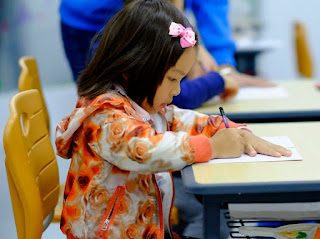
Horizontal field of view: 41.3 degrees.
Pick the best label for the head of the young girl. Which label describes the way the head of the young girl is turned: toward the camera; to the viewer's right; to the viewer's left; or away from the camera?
to the viewer's right

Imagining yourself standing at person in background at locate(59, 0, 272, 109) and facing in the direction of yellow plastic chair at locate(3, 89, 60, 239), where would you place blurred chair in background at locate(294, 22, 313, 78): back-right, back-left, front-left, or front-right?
back-left

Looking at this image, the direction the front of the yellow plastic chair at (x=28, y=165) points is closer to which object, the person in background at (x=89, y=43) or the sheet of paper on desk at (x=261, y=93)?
the sheet of paper on desk

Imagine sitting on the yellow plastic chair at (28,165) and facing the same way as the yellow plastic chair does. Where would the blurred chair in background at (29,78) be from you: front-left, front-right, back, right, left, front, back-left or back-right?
back-left

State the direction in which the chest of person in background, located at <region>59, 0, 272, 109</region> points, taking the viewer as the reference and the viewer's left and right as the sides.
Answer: facing to the right of the viewer

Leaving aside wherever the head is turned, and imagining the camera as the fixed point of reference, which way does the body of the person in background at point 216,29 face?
to the viewer's right

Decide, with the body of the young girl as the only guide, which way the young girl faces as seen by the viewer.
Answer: to the viewer's right

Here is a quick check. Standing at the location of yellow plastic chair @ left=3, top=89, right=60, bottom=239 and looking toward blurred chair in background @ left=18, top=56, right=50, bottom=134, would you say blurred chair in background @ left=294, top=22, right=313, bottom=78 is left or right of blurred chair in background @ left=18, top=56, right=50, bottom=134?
right

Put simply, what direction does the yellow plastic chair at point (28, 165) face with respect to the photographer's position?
facing the viewer and to the right of the viewer

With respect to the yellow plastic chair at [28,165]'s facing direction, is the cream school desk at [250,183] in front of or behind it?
in front

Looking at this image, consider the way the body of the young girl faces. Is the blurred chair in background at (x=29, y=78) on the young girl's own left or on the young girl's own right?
on the young girl's own left

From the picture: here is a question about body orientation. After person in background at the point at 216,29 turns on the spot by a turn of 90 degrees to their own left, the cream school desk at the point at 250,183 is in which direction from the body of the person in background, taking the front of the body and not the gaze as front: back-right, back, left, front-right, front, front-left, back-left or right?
back
